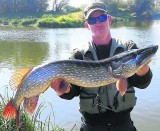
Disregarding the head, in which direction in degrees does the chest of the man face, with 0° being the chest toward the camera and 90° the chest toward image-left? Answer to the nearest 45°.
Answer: approximately 0°
